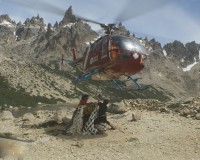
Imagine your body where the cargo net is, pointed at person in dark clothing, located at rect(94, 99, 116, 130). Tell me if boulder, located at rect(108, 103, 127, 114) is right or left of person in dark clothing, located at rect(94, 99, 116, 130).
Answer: left

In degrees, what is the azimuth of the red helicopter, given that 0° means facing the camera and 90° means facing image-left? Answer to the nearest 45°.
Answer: approximately 315°

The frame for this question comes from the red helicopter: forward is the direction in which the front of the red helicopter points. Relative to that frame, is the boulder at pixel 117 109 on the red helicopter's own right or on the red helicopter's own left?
on the red helicopter's own left
